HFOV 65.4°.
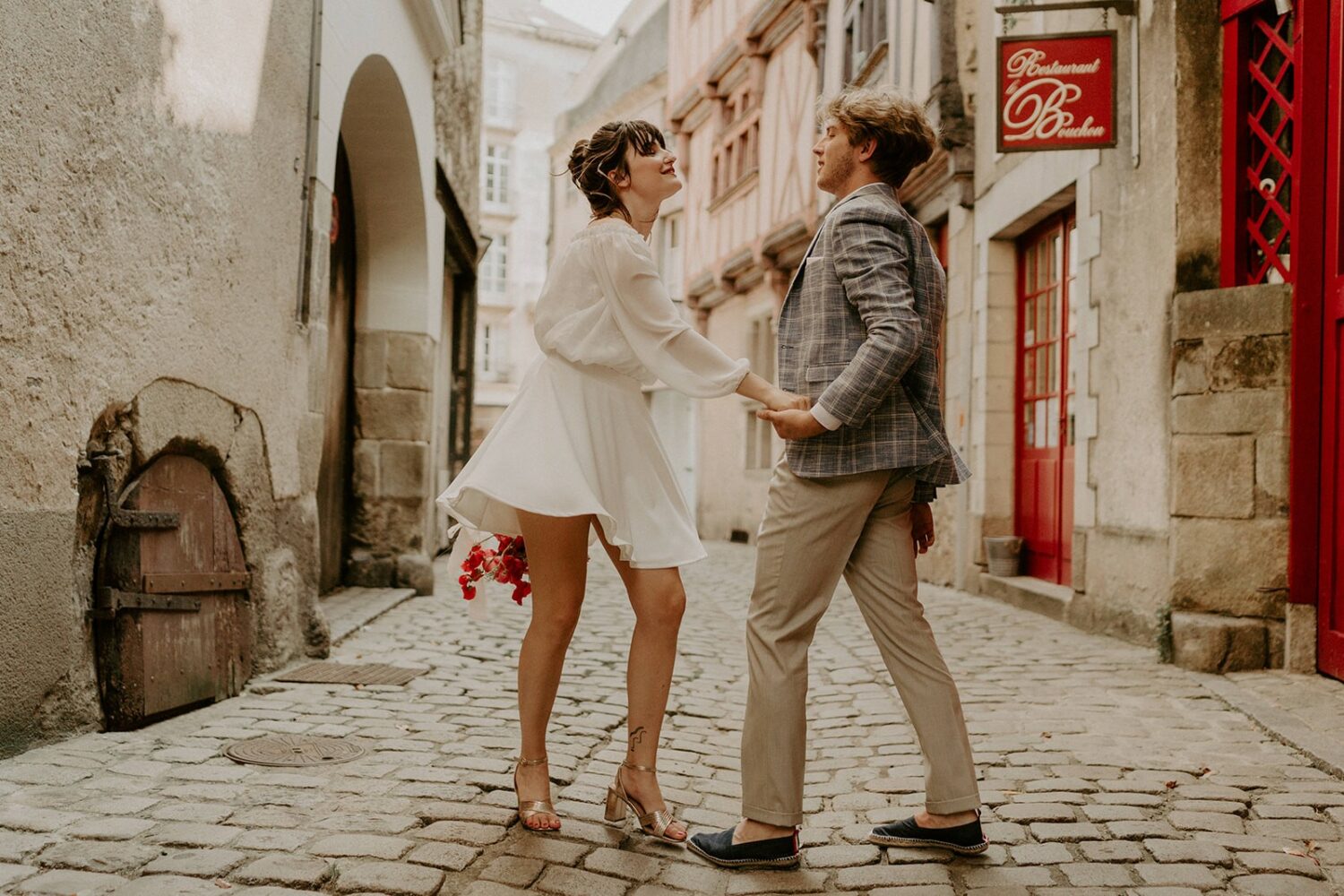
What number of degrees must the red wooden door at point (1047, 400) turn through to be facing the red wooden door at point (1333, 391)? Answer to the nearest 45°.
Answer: approximately 45° to its left

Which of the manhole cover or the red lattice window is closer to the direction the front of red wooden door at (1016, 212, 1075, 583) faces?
the manhole cover

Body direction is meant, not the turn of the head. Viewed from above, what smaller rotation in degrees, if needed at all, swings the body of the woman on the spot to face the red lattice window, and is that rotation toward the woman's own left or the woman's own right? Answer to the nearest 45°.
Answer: approximately 45° to the woman's own left

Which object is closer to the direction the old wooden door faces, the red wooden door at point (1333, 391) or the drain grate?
the red wooden door

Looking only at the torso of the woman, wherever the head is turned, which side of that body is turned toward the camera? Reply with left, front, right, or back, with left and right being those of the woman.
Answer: right

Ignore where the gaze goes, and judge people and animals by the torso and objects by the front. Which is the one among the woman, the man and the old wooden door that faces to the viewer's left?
the man

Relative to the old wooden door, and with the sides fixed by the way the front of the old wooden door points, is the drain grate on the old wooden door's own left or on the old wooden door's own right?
on the old wooden door's own left

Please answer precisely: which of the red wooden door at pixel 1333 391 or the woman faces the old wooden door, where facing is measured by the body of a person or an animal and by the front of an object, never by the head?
the red wooden door

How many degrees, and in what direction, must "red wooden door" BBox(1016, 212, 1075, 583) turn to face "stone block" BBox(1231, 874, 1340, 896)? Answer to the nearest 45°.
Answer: approximately 45° to its left

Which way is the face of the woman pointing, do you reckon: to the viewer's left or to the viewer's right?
to the viewer's right

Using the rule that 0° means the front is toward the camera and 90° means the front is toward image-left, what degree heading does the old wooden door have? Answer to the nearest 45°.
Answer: approximately 315°

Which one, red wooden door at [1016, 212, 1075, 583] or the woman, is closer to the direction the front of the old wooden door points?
the woman
